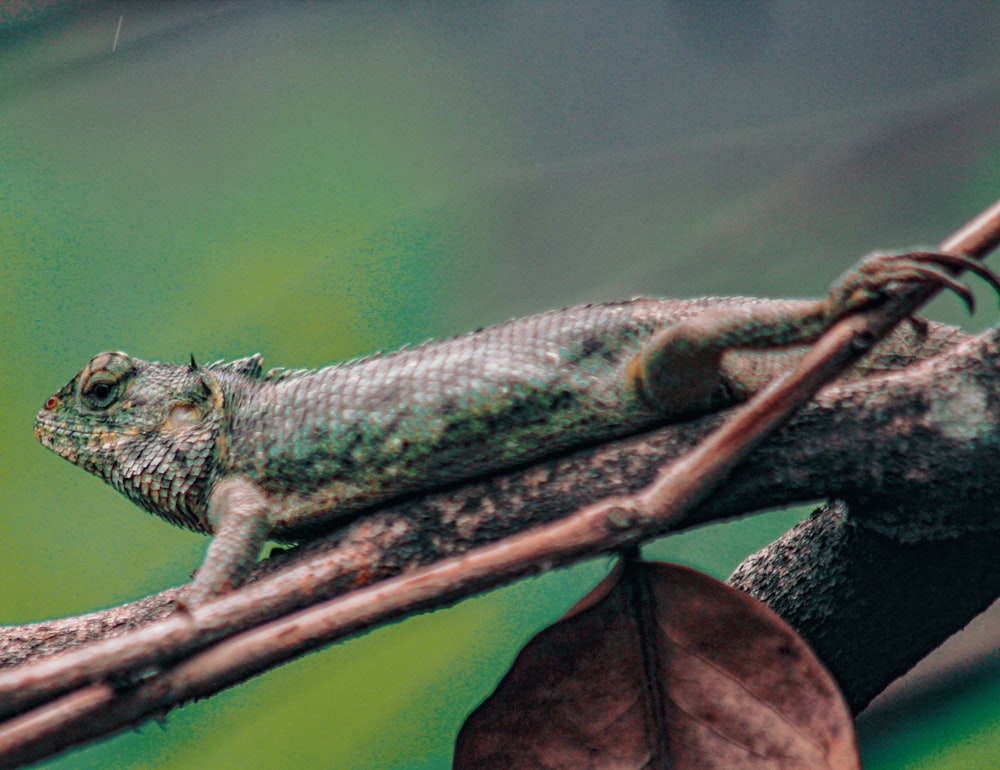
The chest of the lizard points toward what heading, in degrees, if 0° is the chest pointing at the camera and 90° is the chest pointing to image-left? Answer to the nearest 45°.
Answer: approximately 90°

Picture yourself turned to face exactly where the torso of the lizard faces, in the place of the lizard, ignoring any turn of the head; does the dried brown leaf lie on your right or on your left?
on your left
